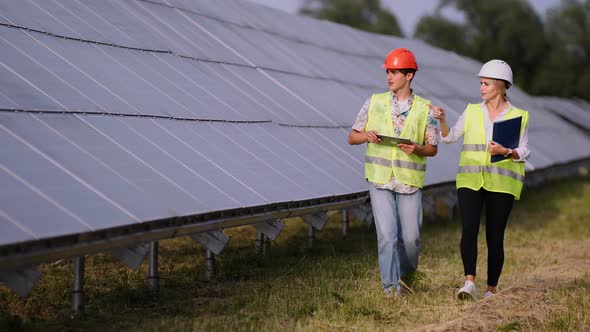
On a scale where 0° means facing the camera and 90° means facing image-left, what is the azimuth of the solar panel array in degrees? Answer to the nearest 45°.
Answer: approximately 315°

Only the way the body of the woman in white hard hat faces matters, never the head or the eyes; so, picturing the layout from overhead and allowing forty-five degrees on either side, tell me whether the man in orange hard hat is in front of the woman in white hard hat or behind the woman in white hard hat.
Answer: in front

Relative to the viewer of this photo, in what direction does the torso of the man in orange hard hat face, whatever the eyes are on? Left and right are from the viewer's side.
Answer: facing the viewer

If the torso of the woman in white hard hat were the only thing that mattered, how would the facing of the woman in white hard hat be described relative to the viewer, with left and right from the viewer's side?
facing the viewer and to the left of the viewer

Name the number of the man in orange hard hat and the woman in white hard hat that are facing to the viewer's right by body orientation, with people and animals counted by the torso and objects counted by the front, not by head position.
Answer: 0

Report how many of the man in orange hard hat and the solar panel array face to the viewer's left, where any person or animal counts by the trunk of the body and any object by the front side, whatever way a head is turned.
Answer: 0

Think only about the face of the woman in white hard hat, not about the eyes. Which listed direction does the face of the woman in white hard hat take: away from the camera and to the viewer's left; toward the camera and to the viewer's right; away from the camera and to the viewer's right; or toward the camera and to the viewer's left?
toward the camera and to the viewer's left

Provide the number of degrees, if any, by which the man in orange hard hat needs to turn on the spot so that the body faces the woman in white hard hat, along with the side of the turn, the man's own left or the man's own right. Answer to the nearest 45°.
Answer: approximately 90° to the man's own left

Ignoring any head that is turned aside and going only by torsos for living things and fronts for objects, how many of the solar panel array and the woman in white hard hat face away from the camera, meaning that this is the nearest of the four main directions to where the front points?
0
